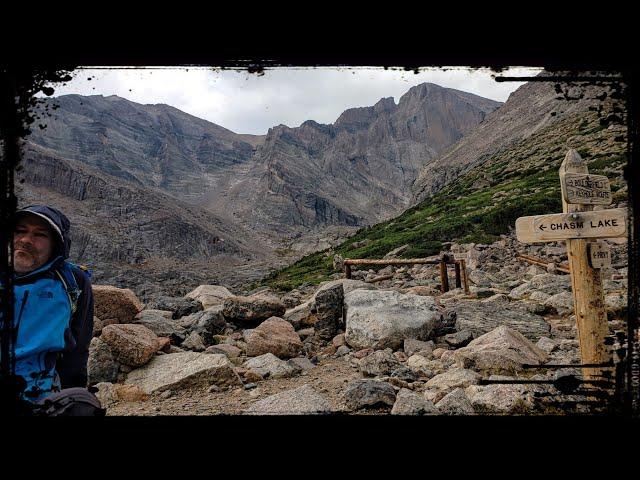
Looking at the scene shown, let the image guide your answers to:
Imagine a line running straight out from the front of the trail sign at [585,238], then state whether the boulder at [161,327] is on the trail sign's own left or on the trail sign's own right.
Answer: on the trail sign's own right

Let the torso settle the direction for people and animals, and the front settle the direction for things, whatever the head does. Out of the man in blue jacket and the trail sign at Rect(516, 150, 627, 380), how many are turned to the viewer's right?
0

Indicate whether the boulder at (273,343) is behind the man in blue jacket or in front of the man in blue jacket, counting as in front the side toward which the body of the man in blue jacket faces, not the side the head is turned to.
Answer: behind

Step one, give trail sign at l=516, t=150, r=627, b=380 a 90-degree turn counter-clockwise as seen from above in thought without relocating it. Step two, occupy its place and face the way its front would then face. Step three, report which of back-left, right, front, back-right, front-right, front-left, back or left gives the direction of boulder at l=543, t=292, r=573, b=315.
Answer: left

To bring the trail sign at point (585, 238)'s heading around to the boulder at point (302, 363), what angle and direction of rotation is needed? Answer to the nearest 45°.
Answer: approximately 90° to its right

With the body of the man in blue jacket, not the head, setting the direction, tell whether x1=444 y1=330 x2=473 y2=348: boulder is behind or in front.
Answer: behind

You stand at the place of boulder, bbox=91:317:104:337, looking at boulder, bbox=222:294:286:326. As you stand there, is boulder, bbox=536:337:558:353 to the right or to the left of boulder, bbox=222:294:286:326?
right

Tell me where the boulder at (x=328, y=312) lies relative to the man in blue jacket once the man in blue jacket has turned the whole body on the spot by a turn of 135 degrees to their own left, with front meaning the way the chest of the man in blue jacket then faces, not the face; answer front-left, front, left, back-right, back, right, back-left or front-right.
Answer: front-left

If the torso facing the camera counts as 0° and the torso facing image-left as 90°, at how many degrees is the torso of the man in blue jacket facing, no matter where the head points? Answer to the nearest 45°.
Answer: approximately 45°
